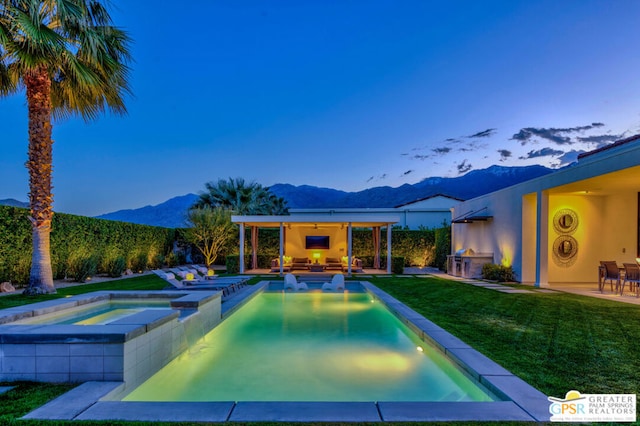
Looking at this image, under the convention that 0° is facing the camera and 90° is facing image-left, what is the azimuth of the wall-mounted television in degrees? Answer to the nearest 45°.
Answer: approximately 0°

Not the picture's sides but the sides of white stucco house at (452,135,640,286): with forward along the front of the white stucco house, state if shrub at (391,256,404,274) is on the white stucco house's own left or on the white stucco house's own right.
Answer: on the white stucco house's own right

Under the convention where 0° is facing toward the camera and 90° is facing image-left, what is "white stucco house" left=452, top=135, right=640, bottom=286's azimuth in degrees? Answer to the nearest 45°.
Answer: approximately 45°

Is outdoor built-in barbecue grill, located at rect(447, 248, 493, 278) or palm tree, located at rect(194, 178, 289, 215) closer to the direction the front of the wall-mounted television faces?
the outdoor built-in barbecue grill

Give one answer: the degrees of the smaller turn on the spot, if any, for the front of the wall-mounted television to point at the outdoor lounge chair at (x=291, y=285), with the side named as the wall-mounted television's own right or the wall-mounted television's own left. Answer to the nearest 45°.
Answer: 0° — it already faces it

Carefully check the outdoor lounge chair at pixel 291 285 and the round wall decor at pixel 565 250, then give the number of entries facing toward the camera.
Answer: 1

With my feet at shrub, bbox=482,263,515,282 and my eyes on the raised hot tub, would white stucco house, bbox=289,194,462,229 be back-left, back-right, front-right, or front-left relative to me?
back-right

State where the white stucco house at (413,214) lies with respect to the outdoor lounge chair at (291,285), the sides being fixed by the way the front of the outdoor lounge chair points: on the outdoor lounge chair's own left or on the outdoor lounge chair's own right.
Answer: on the outdoor lounge chair's own left
